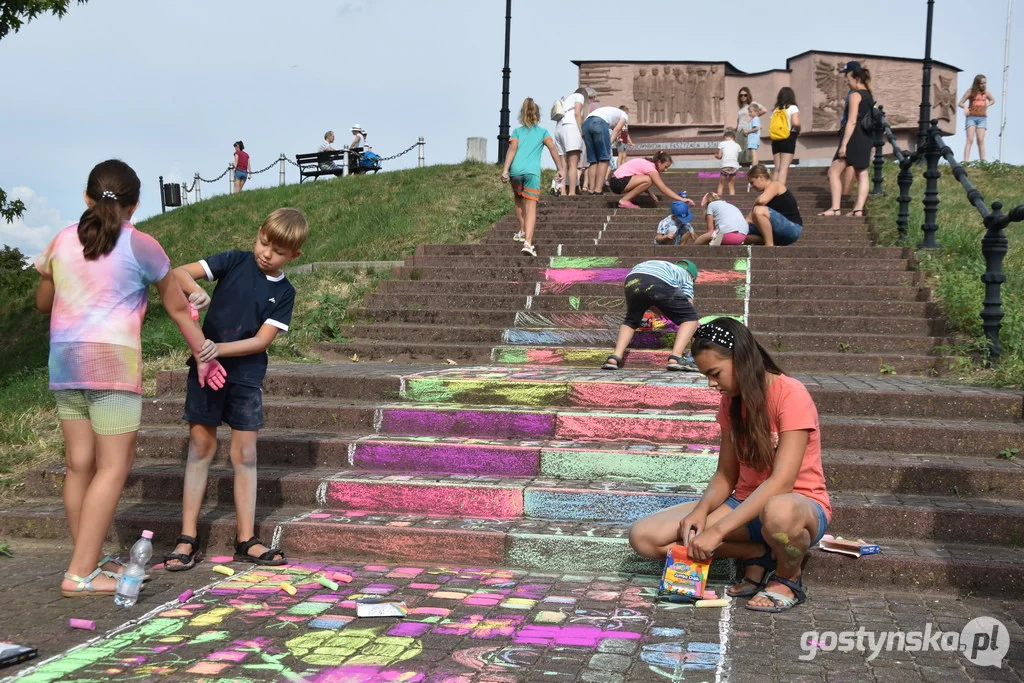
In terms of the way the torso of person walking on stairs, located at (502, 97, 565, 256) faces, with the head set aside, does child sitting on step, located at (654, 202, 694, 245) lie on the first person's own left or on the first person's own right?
on the first person's own right

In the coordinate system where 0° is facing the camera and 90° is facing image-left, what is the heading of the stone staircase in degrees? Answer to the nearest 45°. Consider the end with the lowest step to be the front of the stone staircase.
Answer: approximately 0°

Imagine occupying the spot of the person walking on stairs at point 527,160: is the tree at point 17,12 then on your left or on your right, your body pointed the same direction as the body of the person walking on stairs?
on your left

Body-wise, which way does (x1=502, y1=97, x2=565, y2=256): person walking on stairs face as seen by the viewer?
away from the camera

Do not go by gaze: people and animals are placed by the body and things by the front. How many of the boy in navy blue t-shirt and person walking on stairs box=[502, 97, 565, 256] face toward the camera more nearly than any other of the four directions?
1

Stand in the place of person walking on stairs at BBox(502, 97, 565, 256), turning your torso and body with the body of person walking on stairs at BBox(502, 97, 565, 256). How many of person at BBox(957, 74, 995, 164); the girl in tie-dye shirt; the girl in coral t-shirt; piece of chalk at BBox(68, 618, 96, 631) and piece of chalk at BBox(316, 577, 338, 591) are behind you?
4

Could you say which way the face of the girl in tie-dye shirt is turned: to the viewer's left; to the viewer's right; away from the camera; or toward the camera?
away from the camera

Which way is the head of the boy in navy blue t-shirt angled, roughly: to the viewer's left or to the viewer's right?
to the viewer's left

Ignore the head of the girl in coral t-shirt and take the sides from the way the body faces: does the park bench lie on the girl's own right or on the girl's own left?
on the girl's own right

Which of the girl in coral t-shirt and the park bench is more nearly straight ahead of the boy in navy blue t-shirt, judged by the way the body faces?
the girl in coral t-shirt
